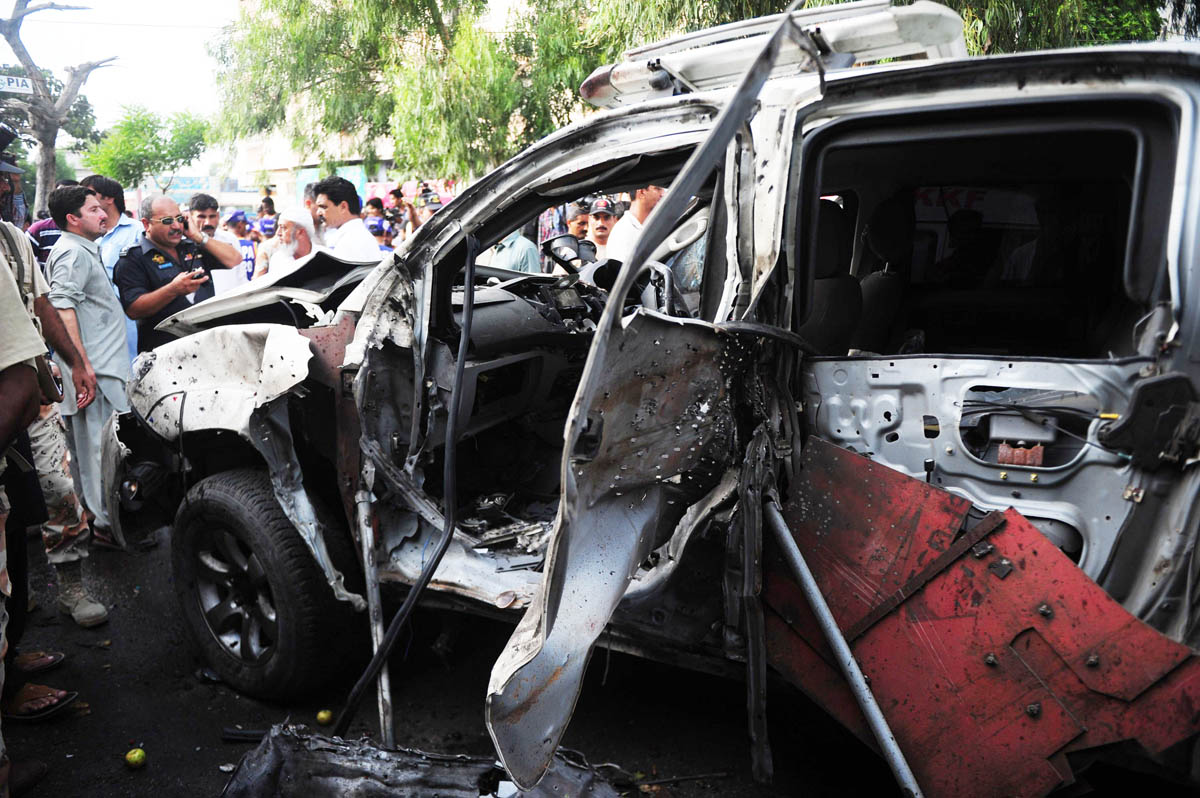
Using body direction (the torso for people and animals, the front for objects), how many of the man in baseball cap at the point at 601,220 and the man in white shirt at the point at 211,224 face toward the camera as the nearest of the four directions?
2

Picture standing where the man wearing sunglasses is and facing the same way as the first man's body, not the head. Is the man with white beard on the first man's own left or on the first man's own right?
on the first man's own left

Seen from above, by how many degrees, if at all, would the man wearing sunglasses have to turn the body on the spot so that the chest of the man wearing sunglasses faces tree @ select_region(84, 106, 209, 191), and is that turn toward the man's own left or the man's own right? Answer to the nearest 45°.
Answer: approximately 135° to the man's own left

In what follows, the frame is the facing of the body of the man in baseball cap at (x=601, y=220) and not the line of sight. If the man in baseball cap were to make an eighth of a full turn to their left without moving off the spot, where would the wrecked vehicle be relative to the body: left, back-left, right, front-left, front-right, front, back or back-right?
front-right

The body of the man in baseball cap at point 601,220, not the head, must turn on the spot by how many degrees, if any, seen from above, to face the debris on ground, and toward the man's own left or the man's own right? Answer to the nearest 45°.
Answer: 0° — they already face it

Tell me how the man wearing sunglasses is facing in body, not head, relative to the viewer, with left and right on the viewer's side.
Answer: facing the viewer and to the right of the viewer

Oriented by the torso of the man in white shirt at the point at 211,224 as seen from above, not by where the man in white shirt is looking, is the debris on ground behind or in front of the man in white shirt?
in front

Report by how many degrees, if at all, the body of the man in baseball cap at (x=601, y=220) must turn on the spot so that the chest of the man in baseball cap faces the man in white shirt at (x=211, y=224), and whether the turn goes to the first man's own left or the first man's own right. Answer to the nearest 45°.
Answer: approximately 90° to the first man's own right

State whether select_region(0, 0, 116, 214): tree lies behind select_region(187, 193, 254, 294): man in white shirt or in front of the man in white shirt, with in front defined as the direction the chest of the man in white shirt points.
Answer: behind

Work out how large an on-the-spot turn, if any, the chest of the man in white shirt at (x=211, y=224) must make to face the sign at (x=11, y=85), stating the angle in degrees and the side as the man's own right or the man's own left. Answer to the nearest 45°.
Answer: approximately 180°

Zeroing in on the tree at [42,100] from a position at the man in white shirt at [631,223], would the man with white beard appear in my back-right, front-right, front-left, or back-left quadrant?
front-left

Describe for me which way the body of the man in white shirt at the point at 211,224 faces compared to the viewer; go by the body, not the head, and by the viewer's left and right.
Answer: facing the viewer

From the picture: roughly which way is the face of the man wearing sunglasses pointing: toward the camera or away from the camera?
toward the camera

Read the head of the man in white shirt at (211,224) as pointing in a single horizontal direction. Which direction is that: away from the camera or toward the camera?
toward the camera
